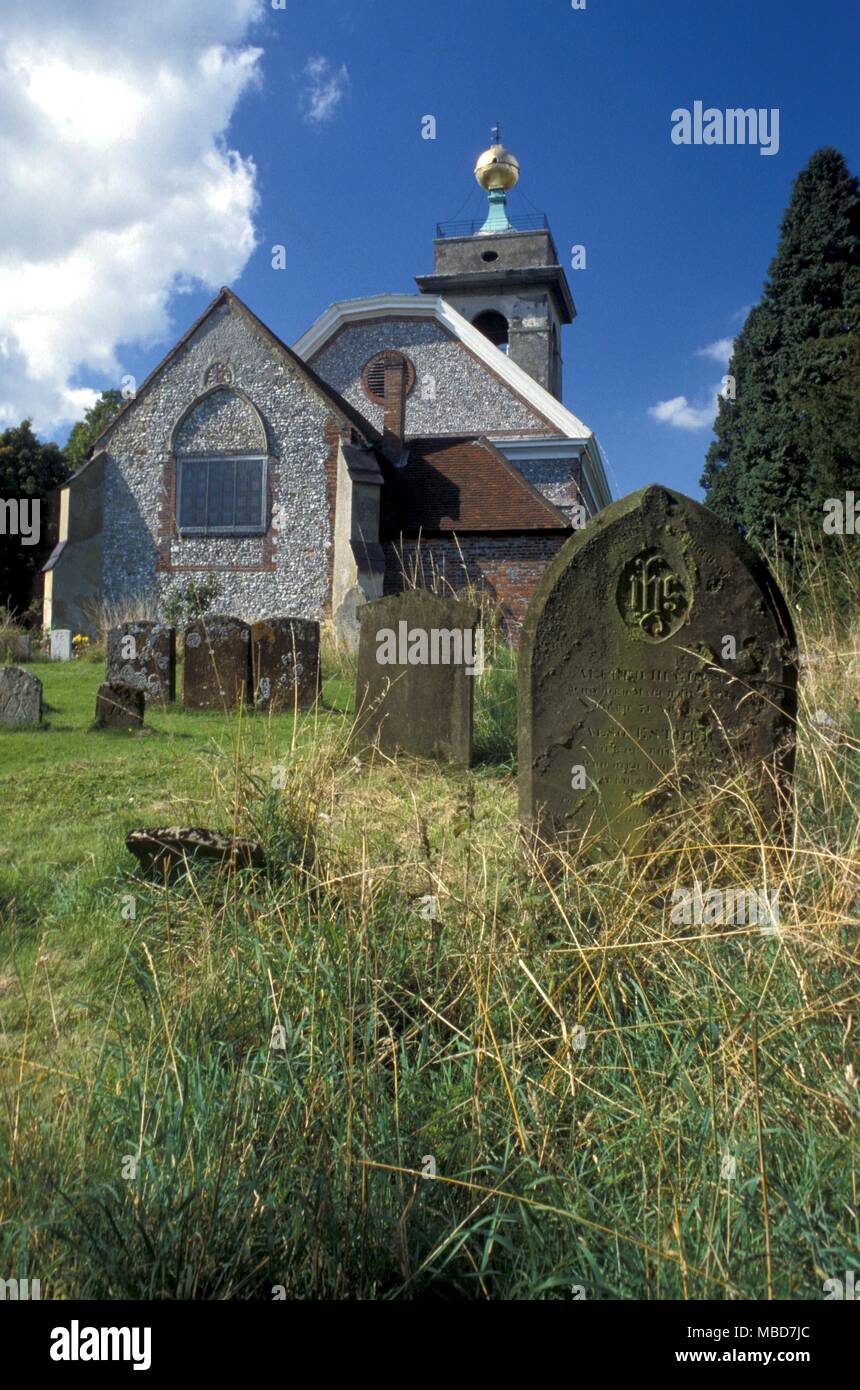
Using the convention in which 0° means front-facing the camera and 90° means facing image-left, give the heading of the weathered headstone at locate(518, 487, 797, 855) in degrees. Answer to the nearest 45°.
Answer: approximately 0°

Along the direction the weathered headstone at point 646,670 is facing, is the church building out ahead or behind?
behind

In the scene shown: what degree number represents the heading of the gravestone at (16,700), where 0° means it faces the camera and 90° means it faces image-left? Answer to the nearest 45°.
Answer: approximately 0°

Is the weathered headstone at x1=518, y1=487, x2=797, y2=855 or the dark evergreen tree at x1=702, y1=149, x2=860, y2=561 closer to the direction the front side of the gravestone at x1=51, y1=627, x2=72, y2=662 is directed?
the weathered headstone

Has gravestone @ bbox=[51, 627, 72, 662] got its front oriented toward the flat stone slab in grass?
yes

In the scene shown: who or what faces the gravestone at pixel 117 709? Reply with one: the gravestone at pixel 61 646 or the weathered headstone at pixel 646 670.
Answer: the gravestone at pixel 61 646
